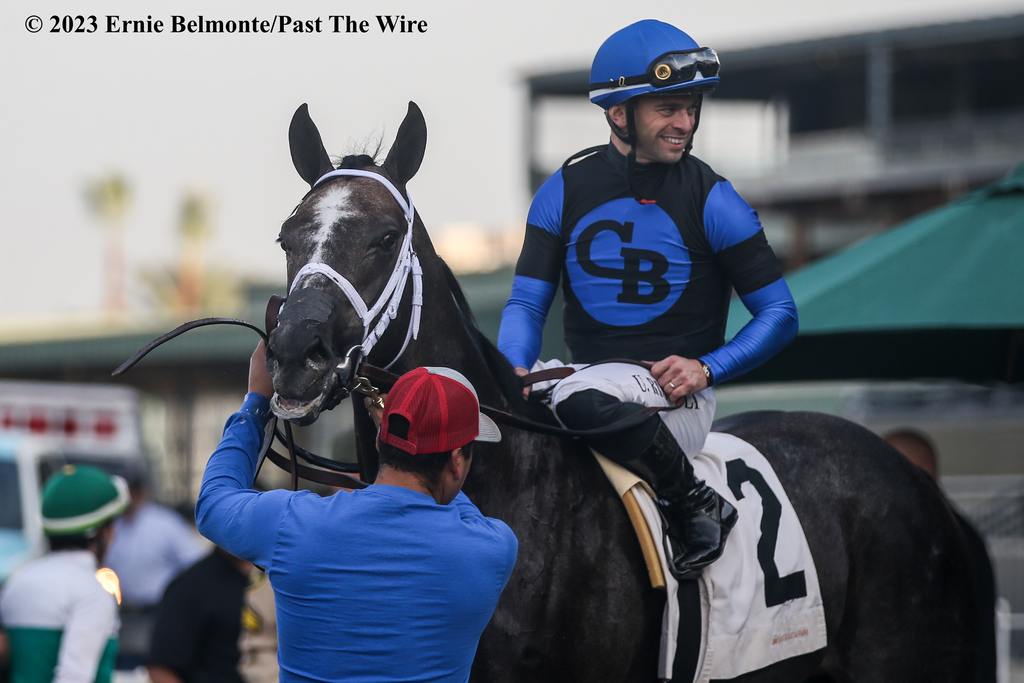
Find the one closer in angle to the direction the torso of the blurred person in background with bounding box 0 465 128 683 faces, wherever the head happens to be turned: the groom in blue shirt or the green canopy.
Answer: the green canopy

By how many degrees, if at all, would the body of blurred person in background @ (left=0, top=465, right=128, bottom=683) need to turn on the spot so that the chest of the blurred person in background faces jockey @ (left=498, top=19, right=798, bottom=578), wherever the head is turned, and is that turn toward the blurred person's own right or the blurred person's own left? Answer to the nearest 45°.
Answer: approximately 90° to the blurred person's own right

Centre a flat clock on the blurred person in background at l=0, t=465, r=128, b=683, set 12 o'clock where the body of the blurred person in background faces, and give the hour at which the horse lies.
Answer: The horse is roughly at 3 o'clock from the blurred person in background.

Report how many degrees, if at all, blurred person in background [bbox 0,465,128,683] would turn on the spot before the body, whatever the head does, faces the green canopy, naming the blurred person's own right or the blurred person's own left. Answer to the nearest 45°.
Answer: approximately 45° to the blurred person's own right

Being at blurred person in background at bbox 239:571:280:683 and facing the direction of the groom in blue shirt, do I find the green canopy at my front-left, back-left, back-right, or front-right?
back-left

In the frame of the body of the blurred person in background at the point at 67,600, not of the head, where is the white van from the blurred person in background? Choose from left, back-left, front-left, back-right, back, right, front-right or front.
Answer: front-left

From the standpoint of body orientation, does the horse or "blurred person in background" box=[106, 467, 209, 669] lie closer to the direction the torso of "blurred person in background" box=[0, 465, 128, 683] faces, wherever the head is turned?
the blurred person in background

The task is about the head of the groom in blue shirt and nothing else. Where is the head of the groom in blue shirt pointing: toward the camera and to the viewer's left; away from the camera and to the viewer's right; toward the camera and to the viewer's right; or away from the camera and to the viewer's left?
away from the camera and to the viewer's right

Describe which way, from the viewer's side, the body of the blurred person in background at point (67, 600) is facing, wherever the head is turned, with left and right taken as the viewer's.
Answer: facing away from the viewer and to the right of the viewer
